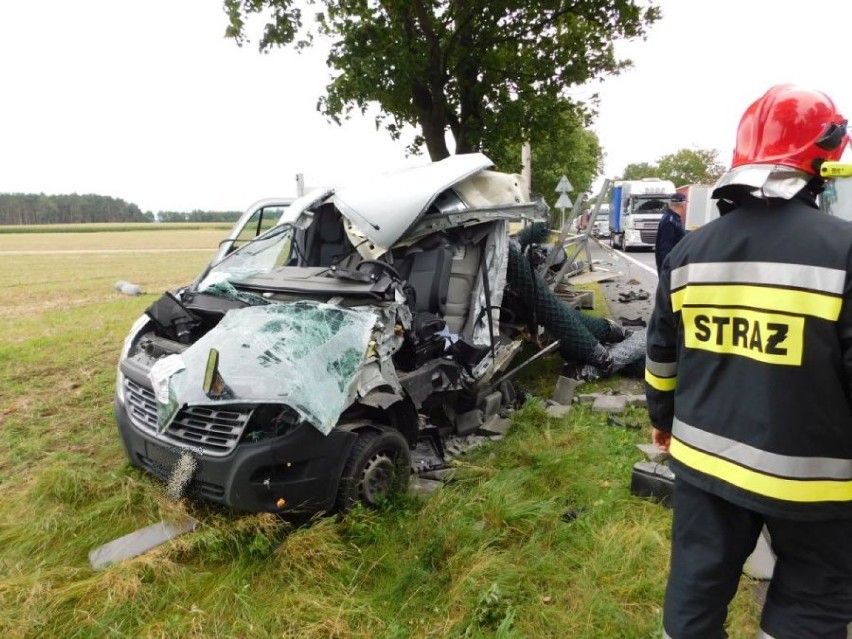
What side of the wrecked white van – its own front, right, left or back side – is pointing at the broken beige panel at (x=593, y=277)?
back

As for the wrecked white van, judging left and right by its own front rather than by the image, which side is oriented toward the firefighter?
left

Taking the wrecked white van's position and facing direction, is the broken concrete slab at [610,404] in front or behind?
behind

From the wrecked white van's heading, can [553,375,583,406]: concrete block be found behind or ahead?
behind

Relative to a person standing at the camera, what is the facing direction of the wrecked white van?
facing the viewer and to the left of the viewer

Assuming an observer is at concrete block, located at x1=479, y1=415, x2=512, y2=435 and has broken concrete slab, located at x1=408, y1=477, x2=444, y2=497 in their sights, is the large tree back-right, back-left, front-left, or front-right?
back-right

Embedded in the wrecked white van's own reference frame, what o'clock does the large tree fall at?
The large tree is roughly at 5 o'clock from the wrecked white van.

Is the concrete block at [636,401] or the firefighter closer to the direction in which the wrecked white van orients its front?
the firefighter

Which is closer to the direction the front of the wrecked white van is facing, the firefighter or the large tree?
the firefighter
